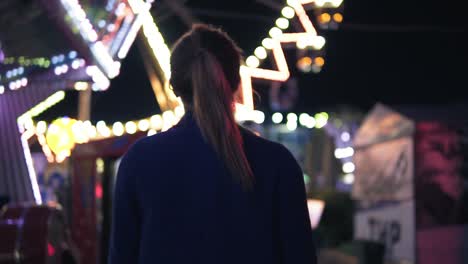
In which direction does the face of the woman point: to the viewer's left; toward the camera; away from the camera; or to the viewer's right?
away from the camera

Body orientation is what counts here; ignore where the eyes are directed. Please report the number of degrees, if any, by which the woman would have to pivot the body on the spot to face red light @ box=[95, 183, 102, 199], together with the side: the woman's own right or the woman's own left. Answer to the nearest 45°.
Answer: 0° — they already face it

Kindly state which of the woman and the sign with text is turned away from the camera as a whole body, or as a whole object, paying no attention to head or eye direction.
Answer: the woman

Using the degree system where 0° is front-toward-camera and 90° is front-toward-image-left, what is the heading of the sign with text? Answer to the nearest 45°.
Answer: approximately 45°

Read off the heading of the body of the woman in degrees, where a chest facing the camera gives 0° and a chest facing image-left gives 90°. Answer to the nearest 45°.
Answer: approximately 180°

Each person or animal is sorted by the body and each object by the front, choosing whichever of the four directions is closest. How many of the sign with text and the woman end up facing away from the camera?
1

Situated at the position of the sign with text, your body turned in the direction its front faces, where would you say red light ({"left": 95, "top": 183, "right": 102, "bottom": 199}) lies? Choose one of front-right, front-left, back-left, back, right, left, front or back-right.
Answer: front-right

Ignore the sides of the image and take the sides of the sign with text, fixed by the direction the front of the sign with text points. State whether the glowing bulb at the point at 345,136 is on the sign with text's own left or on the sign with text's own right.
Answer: on the sign with text's own right

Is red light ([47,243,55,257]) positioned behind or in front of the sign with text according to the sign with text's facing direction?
in front

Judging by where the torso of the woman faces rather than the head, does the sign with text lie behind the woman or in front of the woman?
in front
